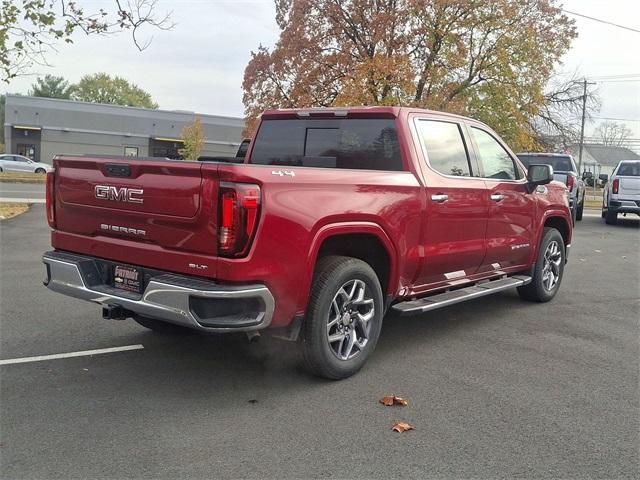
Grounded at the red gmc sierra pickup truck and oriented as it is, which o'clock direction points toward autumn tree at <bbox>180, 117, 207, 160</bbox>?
The autumn tree is roughly at 10 o'clock from the red gmc sierra pickup truck.

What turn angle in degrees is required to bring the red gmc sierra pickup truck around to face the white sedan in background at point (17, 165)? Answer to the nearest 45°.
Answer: approximately 90° to its left

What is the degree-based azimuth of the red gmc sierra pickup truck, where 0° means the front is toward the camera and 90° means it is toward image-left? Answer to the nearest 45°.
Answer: approximately 225°

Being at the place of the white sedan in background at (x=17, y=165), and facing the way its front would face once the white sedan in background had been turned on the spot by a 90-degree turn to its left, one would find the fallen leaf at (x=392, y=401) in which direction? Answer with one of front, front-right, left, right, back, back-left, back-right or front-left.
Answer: back

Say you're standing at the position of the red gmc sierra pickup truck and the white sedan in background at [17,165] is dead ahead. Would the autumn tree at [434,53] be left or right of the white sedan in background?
right

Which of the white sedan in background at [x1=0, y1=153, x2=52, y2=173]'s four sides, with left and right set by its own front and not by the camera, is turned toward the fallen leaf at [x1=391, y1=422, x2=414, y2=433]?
right

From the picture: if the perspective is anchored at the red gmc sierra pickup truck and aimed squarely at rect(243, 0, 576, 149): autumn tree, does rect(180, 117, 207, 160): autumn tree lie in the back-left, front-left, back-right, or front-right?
front-left

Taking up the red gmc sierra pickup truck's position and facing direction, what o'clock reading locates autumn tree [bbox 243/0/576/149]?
The autumn tree is roughly at 11 o'clock from the red gmc sierra pickup truck.

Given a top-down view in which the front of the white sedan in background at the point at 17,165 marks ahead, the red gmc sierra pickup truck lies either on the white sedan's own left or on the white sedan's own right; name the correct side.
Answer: on the white sedan's own right

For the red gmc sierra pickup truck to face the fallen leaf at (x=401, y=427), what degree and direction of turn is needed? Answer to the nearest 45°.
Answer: approximately 90° to its right

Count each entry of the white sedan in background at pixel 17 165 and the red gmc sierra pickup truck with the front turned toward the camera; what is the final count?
0
